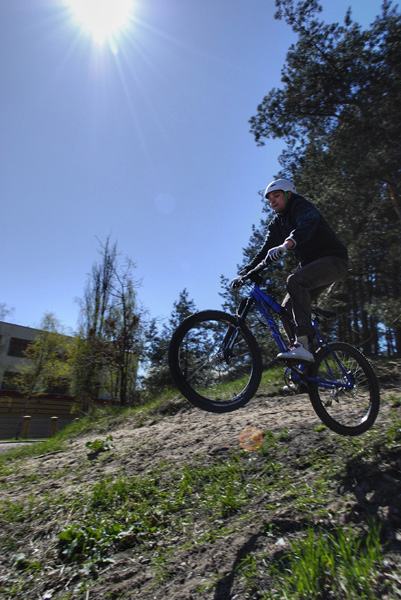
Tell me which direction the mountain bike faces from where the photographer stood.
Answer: facing the viewer and to the left of the viewer

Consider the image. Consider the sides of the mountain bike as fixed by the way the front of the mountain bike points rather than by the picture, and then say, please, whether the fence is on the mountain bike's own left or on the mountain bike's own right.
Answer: on the mountain bike's own right

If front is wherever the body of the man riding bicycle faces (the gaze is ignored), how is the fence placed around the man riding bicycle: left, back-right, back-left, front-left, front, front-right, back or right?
right

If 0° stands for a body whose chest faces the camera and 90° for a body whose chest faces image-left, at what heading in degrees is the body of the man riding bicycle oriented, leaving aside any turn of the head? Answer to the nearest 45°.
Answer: approximately 45°

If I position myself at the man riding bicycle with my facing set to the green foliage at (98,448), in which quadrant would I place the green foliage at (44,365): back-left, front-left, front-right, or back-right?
front-right

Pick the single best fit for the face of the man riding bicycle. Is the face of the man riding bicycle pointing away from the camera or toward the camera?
toward the camera
